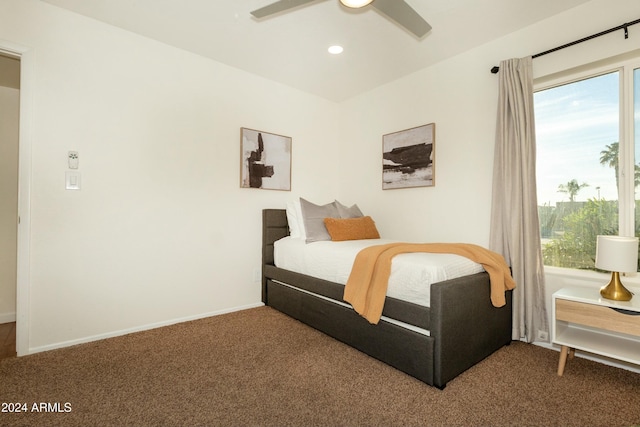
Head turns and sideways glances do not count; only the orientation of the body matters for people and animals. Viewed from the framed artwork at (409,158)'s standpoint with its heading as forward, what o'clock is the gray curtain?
The gray curtain is roughly at 9 o'clock from the framed artwork.

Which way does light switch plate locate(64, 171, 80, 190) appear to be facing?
toward the camera

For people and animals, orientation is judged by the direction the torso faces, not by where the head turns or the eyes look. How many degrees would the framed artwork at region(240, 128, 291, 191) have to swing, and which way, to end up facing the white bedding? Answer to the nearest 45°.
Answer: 0° — it already faces it

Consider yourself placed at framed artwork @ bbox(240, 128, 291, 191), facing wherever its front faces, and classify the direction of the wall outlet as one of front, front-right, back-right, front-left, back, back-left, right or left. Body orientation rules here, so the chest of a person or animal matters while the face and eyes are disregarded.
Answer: front

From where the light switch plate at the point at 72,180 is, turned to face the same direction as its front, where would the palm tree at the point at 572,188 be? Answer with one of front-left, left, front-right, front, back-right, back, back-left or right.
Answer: front-left

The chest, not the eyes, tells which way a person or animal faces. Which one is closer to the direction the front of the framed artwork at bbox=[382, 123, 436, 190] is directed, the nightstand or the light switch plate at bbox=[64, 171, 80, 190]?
the light switch plate

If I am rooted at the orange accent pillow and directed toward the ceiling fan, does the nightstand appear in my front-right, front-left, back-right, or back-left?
front-left

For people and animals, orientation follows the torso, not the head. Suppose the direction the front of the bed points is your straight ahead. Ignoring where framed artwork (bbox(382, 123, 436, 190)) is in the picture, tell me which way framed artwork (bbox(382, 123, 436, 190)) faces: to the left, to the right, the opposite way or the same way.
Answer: to the right

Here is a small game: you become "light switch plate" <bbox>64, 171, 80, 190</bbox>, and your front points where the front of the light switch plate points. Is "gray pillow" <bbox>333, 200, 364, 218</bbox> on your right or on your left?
on your left

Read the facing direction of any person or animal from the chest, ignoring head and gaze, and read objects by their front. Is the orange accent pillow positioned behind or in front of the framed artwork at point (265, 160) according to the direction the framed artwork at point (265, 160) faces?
in front

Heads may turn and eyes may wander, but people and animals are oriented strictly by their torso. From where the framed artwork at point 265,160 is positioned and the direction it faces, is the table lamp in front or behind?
in front

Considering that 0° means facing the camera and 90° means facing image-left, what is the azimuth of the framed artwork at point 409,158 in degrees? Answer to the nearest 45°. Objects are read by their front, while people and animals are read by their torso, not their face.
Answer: approximately 45°

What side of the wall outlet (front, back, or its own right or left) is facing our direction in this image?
front

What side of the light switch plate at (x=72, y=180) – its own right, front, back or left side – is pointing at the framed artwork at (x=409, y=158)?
left

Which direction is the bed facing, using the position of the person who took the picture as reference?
facing the viewer and to the right of the viewer
